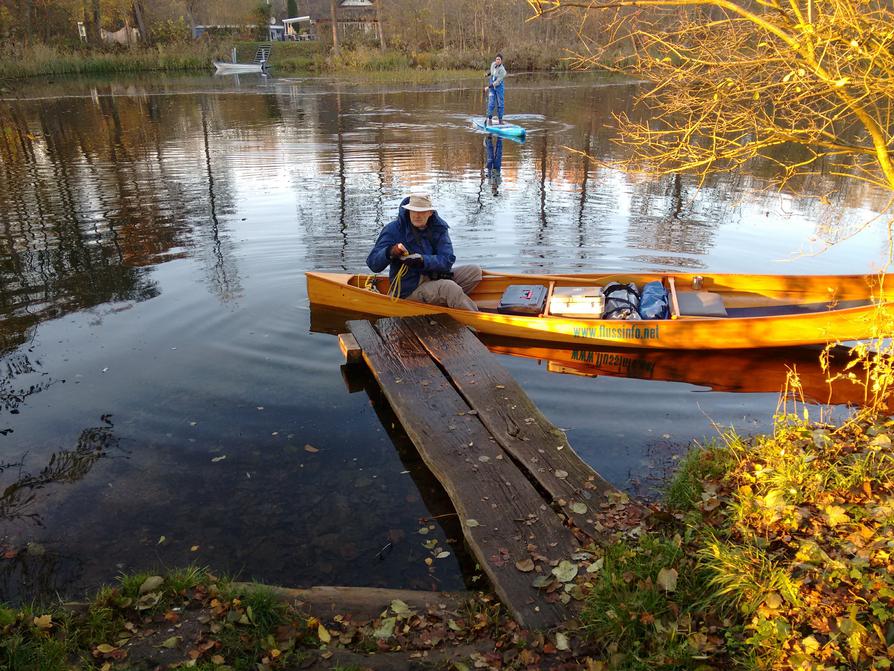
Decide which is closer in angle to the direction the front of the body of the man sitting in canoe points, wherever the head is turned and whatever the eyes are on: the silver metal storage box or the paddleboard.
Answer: the silver metal storage box

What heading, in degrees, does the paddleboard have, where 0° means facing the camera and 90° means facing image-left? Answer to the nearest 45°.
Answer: approximately 315°

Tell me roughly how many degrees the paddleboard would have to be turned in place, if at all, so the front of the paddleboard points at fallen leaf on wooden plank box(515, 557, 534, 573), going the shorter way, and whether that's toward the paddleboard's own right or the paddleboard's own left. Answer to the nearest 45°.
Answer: approximately 45° to the paddleboard's own right
